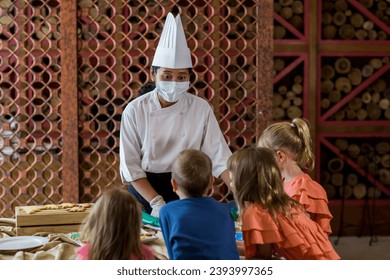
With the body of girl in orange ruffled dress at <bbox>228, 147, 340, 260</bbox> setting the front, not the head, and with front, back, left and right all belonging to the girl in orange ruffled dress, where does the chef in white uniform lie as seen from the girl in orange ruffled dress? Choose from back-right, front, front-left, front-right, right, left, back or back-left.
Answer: front

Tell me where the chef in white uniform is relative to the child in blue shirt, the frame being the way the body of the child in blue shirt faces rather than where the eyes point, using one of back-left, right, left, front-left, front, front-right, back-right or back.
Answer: front

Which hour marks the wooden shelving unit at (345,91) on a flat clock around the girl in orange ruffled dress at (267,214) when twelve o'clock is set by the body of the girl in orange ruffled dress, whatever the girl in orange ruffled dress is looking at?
The wooden shelving unit is roughly at 2 o'clock from the girl in orange ruffled dress.

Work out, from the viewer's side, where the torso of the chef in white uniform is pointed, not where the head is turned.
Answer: toward the camera

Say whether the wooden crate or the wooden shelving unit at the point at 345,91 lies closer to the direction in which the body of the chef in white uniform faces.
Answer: the wooden crate

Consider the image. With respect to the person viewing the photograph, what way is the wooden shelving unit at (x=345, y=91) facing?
facing the viewer

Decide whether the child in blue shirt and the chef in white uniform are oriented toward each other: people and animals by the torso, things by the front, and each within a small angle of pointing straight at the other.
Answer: yes

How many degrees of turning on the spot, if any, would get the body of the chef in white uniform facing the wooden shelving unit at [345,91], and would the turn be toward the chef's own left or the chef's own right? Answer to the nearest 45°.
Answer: approximately 135° to the chef's own left

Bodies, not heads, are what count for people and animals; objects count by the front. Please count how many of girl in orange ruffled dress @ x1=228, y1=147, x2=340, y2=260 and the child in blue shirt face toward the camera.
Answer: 0

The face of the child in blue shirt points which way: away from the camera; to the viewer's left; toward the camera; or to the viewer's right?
away from the camera

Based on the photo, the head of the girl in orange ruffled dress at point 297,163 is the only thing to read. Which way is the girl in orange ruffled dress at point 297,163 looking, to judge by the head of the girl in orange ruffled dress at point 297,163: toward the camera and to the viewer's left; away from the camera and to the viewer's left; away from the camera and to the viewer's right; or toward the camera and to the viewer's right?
away from the camera and to the viewer's left

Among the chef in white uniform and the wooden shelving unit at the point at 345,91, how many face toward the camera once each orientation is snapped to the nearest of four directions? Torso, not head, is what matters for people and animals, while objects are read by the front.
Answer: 2

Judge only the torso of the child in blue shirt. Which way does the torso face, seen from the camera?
away from the camera

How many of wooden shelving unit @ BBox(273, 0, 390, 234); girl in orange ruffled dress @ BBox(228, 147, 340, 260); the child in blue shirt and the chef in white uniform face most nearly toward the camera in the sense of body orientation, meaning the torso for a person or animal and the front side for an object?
2
